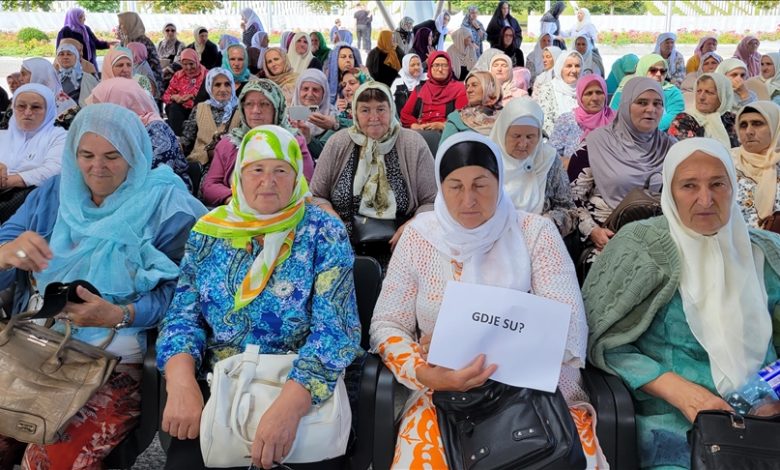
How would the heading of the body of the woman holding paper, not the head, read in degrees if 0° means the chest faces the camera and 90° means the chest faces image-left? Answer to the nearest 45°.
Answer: approximately 0°

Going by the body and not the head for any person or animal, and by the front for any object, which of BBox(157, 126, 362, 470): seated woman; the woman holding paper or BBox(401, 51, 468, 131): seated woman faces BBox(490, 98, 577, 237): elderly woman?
BBox(401, 51, 468, 131): seated woman

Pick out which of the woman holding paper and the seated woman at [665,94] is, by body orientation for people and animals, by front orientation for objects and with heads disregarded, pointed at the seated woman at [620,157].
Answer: the seated woman at [665,94]

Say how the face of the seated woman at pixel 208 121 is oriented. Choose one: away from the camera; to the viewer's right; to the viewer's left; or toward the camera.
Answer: toward the camera

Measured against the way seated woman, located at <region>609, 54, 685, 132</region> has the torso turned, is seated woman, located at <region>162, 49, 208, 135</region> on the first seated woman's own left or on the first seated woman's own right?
on the first seated woman's own right

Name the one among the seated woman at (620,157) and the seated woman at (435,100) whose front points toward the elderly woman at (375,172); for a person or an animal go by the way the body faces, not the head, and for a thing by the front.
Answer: the seated woman at (435,100)

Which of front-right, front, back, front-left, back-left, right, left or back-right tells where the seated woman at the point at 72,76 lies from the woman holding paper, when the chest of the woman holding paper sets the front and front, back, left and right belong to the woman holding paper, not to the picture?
back-right

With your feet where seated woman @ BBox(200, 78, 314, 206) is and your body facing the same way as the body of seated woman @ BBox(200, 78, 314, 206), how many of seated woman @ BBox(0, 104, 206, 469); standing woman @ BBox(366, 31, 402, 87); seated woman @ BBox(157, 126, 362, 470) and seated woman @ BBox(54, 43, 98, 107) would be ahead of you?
2

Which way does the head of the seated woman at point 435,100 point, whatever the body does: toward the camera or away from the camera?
toward the camera

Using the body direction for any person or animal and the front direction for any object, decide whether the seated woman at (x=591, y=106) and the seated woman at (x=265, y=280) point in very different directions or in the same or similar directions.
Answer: same or similar directions

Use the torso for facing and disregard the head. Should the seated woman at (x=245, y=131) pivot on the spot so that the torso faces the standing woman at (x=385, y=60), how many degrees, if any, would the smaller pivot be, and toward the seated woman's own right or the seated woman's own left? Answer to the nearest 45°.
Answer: approximately 180°

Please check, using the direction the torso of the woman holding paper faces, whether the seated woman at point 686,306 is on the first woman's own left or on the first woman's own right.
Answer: on the first woman's own left

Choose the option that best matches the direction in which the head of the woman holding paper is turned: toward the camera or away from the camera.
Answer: toward the camera

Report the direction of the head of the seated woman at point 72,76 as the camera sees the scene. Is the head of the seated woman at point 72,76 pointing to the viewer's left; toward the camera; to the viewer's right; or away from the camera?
toward the camera

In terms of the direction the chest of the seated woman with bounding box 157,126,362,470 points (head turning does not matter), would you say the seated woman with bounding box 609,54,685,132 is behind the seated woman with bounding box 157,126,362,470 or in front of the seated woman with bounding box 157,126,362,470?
behind

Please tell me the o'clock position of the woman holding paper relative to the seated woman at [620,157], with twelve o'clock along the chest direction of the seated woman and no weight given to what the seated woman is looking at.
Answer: The woman holding paper is roughly at 2 o'clock from the seated woman.

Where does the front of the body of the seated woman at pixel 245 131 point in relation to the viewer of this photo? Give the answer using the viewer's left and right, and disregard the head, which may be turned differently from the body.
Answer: facing the viewer

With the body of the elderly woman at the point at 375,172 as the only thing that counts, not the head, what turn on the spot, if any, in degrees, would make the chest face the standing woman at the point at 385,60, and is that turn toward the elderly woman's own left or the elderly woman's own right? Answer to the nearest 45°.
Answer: approximately 180°
